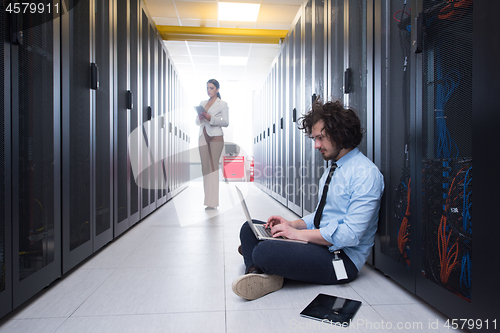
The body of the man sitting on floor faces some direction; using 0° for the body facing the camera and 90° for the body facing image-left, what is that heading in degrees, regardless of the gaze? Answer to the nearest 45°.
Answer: approximately 90°

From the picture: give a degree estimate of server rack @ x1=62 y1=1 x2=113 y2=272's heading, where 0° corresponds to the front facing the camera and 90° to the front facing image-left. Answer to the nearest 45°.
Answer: approximately 315°

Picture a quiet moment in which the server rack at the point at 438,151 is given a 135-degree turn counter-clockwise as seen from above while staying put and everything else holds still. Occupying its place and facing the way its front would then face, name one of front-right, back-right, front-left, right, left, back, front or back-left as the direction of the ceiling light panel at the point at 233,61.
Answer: back-left

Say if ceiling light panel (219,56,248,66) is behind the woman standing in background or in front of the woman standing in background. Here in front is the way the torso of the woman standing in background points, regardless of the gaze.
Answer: behind

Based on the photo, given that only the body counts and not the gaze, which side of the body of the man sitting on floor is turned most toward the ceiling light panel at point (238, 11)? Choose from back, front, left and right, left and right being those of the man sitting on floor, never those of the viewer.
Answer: right

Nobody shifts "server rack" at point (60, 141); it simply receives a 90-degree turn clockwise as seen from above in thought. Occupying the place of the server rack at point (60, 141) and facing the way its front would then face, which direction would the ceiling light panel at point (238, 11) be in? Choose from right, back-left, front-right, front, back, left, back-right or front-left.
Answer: back

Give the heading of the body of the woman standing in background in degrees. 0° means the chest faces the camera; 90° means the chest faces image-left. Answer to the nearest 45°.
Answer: approximately 45°

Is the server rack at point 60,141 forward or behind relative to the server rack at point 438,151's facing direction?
forward

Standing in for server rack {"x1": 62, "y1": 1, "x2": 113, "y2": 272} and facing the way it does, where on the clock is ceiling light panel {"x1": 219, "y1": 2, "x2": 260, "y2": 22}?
The ceiling light panel is roughly at 9 o'clock from the server rack.

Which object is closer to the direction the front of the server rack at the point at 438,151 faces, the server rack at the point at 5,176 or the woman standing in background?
the server rack

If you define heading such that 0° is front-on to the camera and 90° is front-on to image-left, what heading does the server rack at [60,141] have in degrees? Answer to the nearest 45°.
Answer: approximately 315°

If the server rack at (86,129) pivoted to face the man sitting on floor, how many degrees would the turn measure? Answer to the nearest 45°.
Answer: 0° — it already faces them

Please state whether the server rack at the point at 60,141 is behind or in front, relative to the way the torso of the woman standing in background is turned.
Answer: in front
